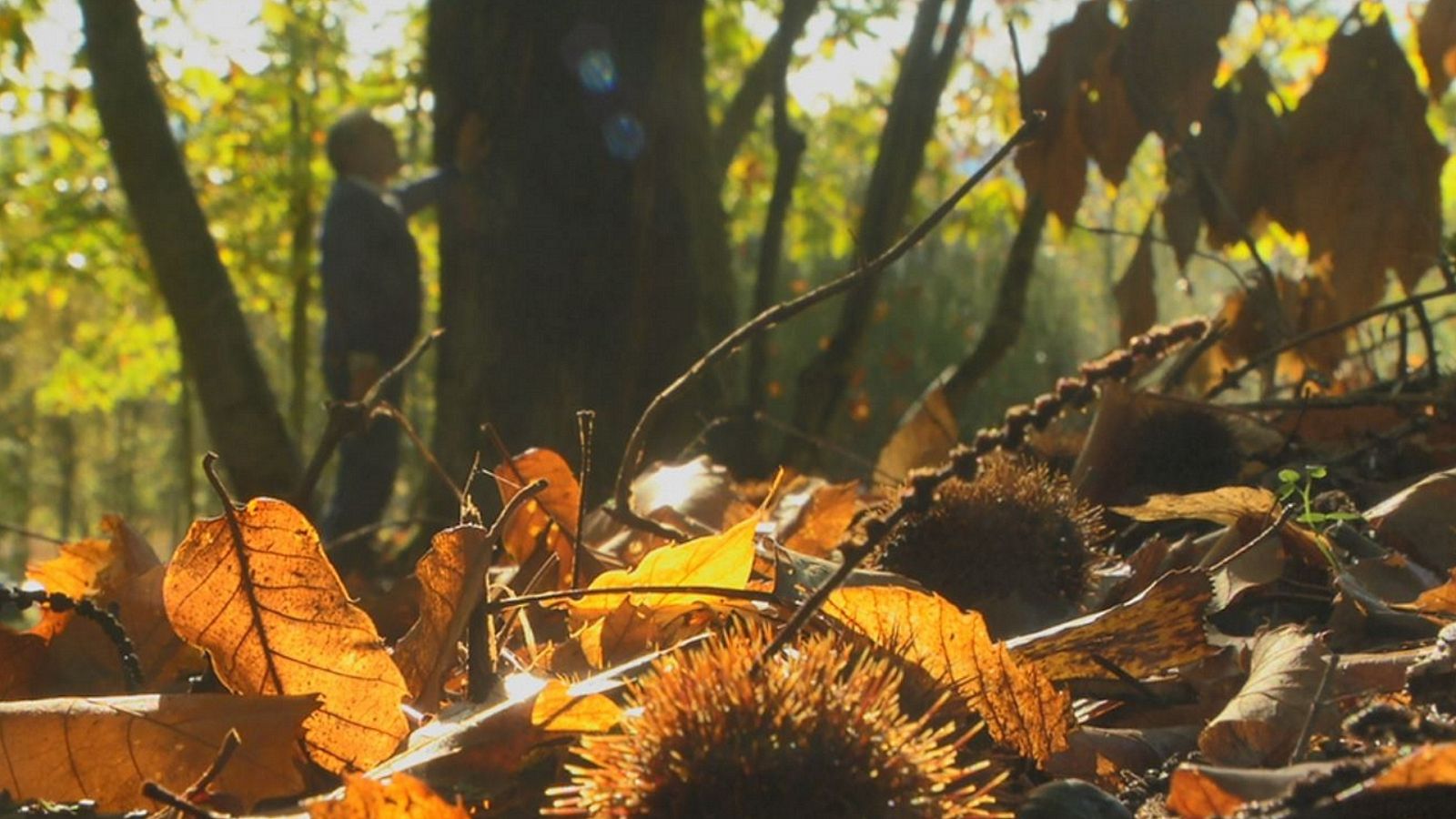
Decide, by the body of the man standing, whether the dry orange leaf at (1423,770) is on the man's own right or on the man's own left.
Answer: on the man's own right

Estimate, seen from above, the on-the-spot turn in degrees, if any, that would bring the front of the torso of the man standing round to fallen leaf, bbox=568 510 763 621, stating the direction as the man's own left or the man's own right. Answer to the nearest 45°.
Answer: approximately 90° to the man's own right

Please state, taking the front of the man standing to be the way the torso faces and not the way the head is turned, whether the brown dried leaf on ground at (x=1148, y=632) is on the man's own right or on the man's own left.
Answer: on the man's own right

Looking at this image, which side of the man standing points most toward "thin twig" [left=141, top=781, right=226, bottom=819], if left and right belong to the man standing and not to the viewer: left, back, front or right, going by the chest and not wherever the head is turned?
right

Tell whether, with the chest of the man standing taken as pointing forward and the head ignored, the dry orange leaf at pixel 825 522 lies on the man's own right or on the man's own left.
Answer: on the man's own right

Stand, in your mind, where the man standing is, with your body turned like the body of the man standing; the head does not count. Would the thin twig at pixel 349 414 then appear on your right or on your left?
on your right

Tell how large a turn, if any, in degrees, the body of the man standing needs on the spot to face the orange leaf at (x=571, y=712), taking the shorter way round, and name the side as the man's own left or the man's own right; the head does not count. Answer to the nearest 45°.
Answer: approximately 90° to the man's own right

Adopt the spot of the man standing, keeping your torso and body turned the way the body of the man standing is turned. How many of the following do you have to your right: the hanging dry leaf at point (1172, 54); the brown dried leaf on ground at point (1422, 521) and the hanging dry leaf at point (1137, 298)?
3

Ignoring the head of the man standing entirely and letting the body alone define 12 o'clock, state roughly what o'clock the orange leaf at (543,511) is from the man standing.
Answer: The orange leaf is roughly at 3 o'clock from the man standing.

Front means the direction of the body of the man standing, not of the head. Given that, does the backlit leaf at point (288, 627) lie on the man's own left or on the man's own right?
on the man's own right

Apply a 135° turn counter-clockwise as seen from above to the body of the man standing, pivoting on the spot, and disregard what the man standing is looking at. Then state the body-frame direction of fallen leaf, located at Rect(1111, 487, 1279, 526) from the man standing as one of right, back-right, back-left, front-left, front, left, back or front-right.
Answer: back-left

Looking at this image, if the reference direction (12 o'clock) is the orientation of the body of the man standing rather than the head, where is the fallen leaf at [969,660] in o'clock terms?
The fallen leaf is roughly at 3 o'clock from the man standing.

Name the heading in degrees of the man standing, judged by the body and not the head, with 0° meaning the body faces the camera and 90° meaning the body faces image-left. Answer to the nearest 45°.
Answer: approximately 270°
